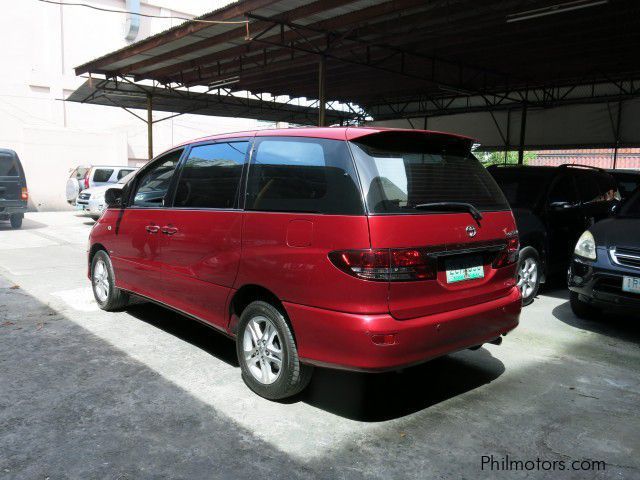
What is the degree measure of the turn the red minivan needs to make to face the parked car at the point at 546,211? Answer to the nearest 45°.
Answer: approximately 90° to its right

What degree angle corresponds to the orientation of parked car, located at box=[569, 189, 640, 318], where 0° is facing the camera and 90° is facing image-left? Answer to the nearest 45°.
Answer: approximately 45°

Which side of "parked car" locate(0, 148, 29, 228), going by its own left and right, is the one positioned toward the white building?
front

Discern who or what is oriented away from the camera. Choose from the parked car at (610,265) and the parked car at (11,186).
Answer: the parked car at (11,186)

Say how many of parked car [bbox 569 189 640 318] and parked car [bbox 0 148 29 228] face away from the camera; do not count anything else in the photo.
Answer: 1

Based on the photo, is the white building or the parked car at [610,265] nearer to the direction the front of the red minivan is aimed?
the white building

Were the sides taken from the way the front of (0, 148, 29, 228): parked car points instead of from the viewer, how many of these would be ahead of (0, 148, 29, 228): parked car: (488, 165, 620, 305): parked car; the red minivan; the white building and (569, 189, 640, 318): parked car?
1

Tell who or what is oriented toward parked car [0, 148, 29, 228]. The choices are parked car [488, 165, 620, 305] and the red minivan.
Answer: the red minivan

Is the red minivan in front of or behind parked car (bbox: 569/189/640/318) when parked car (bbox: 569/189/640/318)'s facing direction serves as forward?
in front

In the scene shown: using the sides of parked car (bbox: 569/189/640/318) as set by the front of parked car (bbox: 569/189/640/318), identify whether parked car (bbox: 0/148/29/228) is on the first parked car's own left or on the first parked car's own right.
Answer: on the first parked car's own right

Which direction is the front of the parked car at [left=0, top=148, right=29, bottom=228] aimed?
away from the camera
